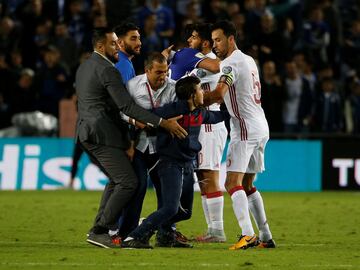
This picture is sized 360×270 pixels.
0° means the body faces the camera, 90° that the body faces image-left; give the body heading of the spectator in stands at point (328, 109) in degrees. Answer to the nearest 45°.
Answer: approximately 0°

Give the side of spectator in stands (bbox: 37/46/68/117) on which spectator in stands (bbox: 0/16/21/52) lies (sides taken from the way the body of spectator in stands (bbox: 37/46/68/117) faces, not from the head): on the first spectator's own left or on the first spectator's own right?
on the first spectator's own right

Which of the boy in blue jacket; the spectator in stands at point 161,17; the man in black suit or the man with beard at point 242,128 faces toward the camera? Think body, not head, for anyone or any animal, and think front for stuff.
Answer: the spectator in stands

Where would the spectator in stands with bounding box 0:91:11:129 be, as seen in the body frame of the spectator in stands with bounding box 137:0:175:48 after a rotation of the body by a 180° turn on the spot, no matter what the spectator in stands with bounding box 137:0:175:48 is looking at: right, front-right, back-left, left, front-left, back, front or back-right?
left

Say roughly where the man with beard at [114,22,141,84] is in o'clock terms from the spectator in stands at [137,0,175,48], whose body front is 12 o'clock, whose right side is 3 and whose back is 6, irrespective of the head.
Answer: The man with beard is roughly at 12 o'clock from the spectator in stands.

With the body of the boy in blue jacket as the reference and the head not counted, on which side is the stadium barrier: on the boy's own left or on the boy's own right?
on the boy's own left

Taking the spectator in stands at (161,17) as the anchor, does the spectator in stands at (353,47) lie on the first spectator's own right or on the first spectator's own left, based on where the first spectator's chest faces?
on the first spectator's own left

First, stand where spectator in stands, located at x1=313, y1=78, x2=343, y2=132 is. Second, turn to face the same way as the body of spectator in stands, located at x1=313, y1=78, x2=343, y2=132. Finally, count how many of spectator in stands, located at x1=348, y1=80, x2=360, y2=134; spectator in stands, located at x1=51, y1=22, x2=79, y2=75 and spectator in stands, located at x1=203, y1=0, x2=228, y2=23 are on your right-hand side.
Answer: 2

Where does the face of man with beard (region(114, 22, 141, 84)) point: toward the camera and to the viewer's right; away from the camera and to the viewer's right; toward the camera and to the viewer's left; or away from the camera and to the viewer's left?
toward the camera and to the viewer's right

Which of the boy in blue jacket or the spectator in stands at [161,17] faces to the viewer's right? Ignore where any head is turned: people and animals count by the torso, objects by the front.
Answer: the boy in blue jacket

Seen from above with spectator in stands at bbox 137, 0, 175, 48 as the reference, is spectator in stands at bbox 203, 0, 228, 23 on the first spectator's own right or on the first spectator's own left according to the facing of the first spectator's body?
on the first spectator's own left
